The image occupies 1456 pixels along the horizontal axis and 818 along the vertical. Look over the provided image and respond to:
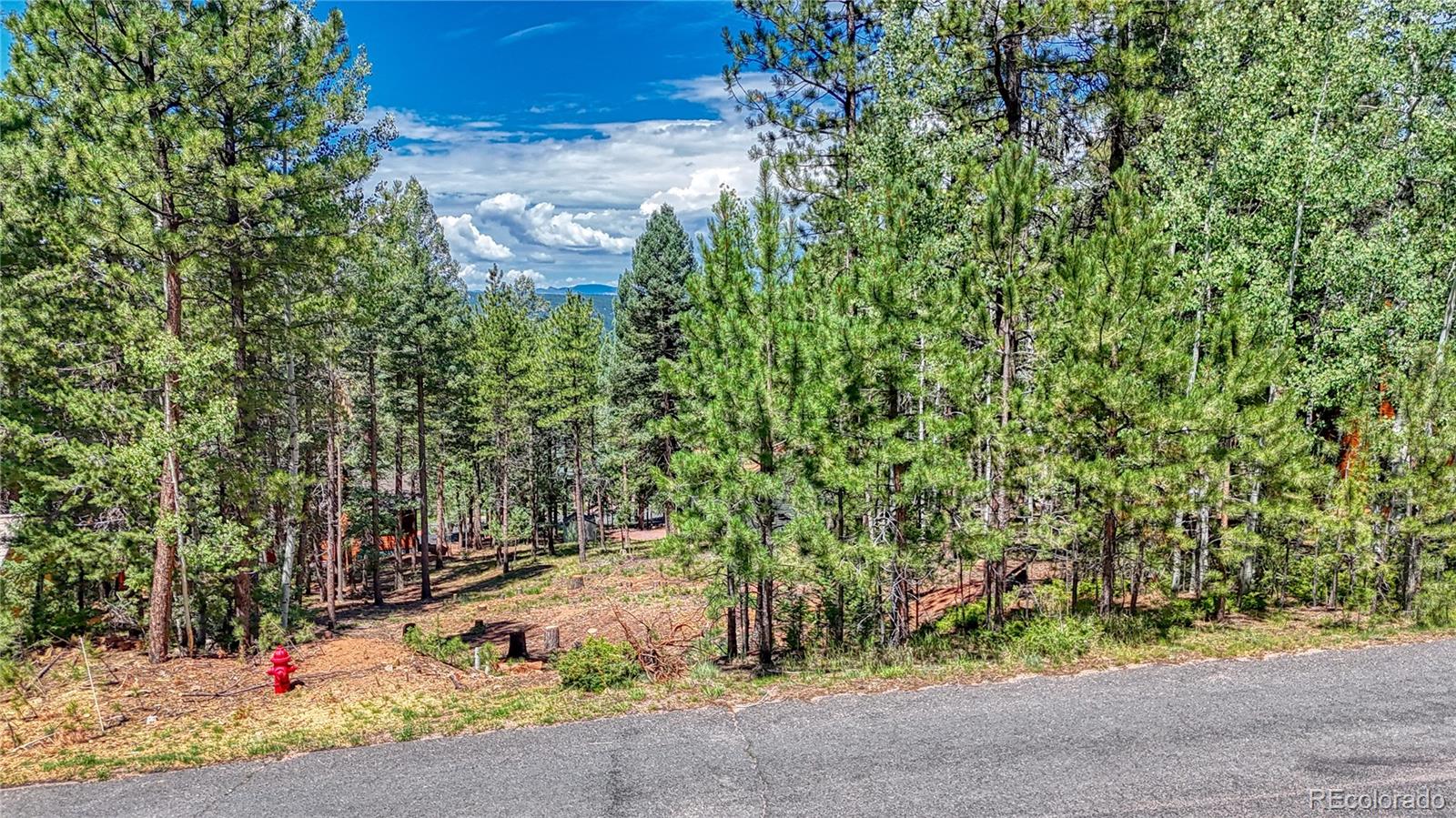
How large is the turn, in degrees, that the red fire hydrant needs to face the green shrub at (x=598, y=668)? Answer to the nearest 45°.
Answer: approximately 45° to its left

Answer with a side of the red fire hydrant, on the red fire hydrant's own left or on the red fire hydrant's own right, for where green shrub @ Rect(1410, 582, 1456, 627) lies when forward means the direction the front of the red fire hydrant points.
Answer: on the red fire hydrant's own left

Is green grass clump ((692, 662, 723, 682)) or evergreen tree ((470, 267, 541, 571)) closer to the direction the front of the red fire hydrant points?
the green grass clump

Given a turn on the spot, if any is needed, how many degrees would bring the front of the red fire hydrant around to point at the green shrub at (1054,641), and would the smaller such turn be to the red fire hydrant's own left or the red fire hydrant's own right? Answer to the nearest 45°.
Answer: approximately 45° to the red fire hydrant's own left

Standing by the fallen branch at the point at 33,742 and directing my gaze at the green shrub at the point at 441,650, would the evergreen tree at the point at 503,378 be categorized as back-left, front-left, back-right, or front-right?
front-left

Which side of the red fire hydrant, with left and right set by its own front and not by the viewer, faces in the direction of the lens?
front

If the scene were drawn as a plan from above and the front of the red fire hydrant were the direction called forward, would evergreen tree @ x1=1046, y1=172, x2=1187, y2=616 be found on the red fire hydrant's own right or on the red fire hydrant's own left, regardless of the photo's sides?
on the red fire hydrant's own left

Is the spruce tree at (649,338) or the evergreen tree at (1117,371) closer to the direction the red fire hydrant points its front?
the evergreen tree

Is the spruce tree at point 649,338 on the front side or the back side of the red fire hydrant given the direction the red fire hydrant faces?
on the back side

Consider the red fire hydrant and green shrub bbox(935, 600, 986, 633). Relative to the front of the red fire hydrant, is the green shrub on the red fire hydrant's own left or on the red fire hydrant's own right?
on the red fire hydrant's own left
